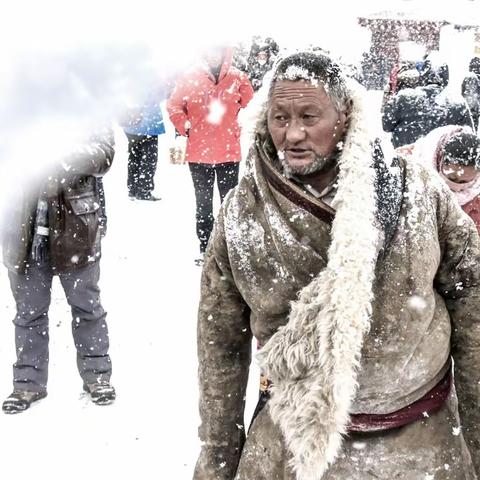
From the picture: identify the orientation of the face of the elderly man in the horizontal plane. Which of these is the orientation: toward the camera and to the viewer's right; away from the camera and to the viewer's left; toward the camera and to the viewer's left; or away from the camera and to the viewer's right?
toward the camera and to the viewer's left

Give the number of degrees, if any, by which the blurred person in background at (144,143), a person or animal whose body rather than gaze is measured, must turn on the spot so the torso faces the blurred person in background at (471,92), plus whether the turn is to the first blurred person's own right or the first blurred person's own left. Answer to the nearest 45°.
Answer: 0° — they already face them

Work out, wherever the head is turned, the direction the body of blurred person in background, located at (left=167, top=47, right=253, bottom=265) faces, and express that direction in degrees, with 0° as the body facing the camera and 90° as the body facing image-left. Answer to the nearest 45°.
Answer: approximately 0°
